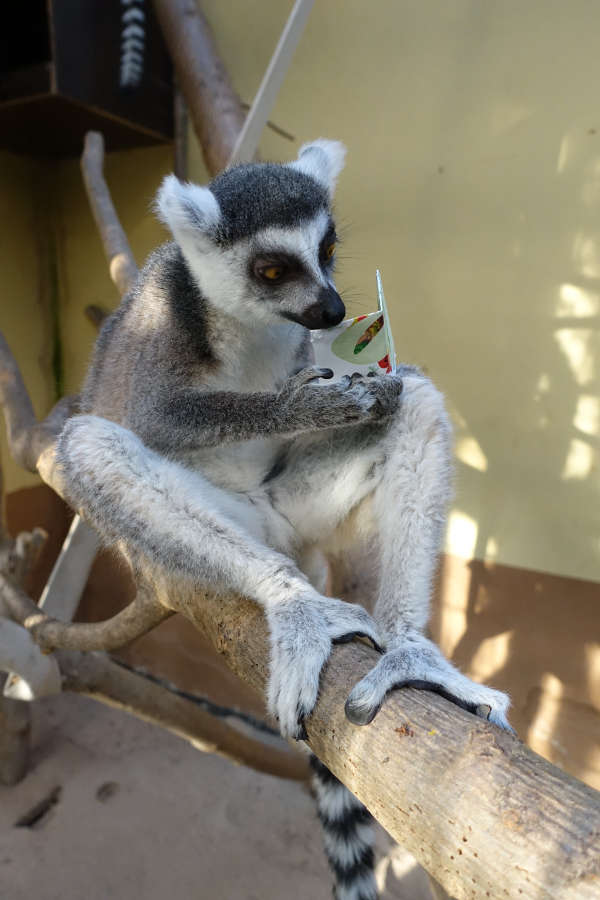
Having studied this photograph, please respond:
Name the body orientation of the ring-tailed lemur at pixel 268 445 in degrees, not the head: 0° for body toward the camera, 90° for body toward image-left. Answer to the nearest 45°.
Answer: approximately 315°

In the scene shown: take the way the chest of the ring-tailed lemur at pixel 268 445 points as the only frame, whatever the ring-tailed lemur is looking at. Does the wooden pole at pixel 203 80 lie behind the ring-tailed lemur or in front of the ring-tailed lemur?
behind
